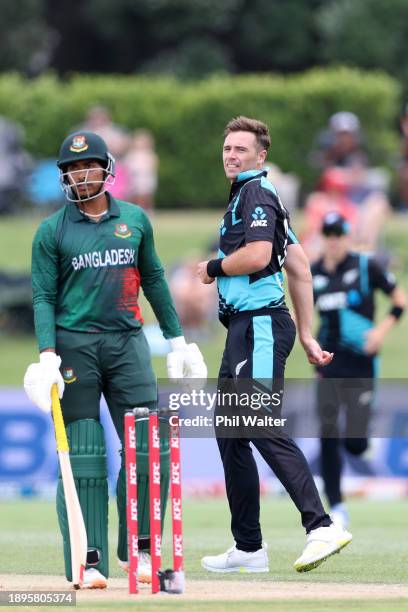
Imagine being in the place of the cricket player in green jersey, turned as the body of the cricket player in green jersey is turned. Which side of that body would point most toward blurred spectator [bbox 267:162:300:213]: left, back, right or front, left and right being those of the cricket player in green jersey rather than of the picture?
back

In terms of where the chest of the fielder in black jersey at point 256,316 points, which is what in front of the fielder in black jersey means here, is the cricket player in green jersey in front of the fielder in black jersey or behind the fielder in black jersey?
in front

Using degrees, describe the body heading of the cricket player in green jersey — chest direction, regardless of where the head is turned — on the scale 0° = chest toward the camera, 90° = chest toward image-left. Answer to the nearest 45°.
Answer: approximately 0°

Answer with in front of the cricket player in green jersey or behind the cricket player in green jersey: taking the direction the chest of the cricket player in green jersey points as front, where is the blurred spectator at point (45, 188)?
behind

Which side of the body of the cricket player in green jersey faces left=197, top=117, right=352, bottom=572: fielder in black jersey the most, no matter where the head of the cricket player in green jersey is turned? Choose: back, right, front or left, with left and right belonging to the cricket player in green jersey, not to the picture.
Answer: left

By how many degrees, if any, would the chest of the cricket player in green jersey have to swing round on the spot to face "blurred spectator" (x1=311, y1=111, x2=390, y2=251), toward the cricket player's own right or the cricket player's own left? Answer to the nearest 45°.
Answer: approximately 180°

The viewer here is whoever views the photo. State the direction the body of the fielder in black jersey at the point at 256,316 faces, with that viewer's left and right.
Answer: facing to the left of the viewer

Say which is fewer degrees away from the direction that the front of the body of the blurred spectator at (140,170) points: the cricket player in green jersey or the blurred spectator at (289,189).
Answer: the cricket player in green jersey
